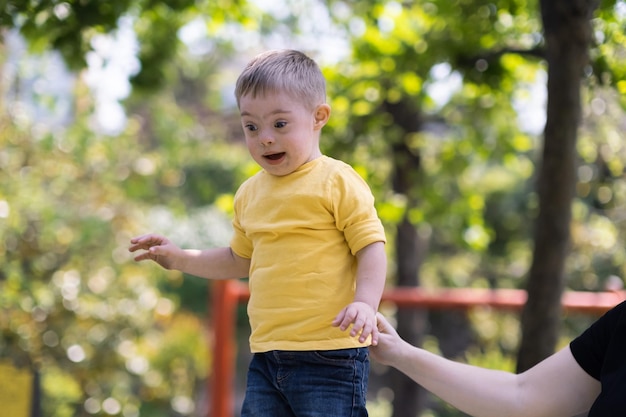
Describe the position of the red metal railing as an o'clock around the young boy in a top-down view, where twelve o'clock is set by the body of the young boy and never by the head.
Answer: The red metal railing is roughly at 5 o'clock from the young boy.

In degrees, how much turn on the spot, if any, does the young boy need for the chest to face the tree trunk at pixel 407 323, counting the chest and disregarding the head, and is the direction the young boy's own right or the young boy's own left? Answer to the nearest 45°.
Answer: approximately 135° to the young boy's own right

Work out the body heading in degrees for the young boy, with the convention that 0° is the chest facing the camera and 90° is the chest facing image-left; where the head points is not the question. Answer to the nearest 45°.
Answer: approximately 45°

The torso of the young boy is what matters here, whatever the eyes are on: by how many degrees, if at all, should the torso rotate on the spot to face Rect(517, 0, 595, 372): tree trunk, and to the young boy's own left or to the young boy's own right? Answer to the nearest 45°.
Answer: approximately 180°
